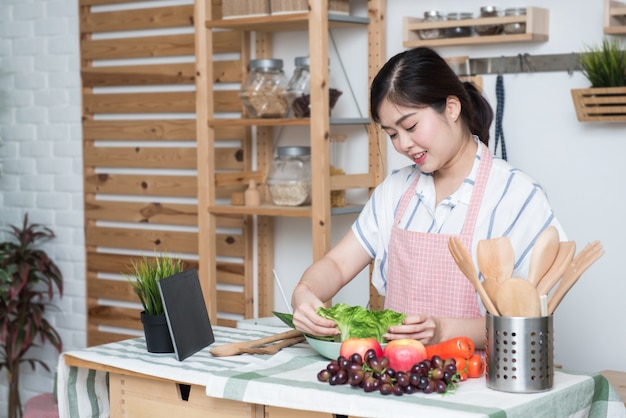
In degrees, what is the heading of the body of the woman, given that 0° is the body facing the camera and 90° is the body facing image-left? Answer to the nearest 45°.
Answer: approximately 45°

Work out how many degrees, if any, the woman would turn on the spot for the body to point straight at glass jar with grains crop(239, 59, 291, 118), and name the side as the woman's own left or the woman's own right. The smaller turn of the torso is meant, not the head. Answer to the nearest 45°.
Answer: approximately 90° to the woman's own right

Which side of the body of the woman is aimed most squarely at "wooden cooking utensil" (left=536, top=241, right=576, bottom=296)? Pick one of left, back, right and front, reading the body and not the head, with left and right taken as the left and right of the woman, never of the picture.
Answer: left

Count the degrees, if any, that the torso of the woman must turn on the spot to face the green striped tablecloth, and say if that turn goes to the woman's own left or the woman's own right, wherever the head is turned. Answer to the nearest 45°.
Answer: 0° — they already face it

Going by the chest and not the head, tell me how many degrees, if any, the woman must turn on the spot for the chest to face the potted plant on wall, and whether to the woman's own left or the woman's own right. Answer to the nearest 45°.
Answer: approximately 180°

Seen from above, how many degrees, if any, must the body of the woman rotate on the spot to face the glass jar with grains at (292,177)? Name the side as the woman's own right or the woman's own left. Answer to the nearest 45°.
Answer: approximately 90° to the woman's own right

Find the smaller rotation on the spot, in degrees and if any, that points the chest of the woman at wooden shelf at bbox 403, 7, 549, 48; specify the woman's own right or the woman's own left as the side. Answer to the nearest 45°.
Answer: approximately 135° to the woman's own right

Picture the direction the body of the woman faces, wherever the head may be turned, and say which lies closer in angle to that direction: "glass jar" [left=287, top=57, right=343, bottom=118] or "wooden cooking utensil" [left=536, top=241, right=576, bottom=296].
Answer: the wooden cooking utensil
